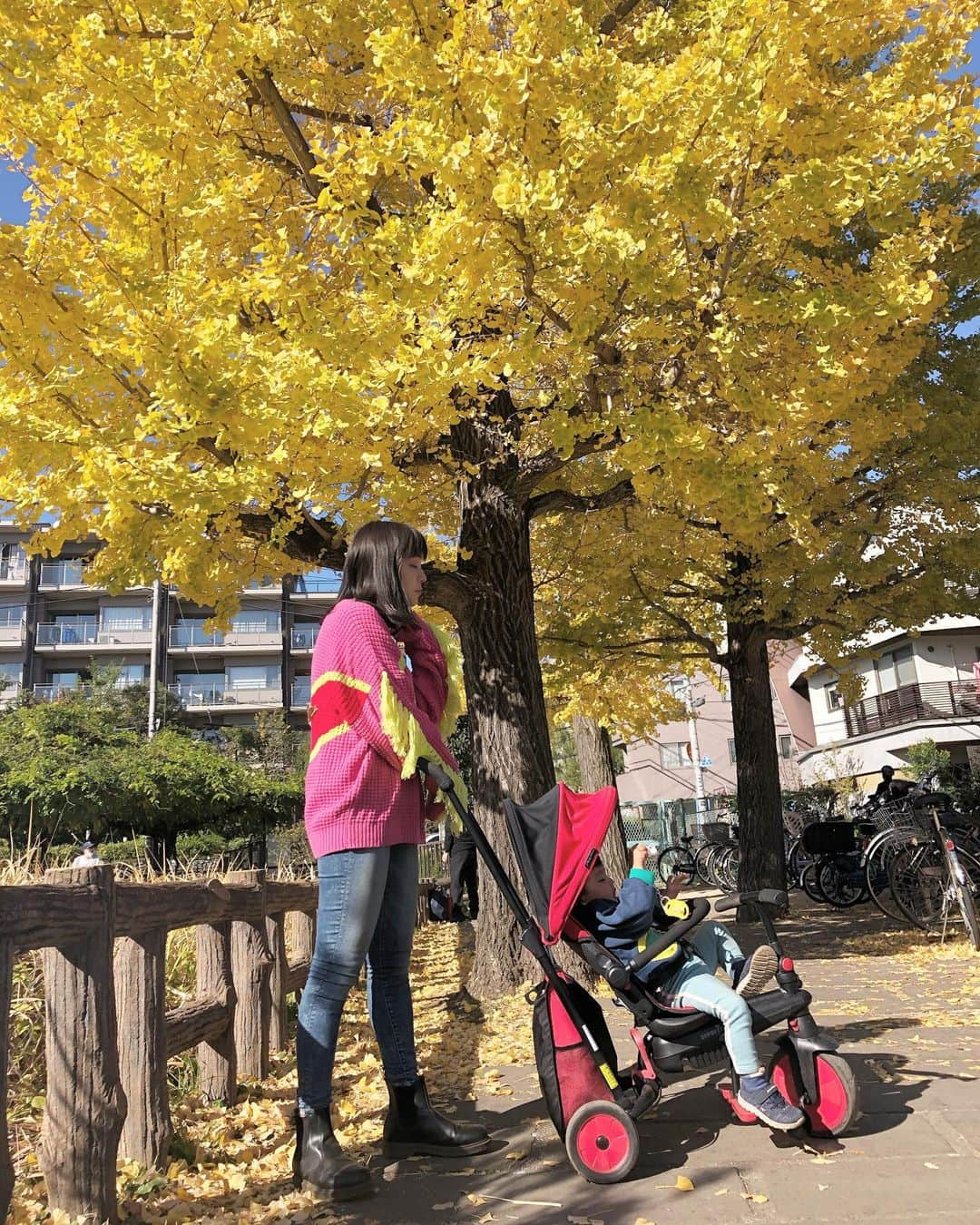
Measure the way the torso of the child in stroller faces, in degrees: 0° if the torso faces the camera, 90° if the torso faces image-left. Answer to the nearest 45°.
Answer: approximately 270°

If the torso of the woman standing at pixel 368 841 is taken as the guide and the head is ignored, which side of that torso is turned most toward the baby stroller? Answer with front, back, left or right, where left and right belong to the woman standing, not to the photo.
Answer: front

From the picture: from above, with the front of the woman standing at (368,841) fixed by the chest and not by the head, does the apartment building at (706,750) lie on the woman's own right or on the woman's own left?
on the woman's own left

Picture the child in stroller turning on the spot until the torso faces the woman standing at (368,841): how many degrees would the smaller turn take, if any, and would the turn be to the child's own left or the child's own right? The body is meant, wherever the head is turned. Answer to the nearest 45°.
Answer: approximately 135° to the child's own right

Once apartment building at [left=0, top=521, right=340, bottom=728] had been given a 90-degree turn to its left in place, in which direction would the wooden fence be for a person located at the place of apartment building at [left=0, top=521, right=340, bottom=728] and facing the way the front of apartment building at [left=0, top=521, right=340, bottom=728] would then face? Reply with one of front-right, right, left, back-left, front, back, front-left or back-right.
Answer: right

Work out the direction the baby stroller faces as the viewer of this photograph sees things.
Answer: facing to the right of the viewer

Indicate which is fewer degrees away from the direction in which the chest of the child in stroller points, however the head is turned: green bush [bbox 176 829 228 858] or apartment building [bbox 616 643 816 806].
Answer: the apartment building

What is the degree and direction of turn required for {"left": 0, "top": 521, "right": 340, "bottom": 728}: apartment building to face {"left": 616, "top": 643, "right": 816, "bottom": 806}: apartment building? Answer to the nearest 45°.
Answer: approximately 90° to its left

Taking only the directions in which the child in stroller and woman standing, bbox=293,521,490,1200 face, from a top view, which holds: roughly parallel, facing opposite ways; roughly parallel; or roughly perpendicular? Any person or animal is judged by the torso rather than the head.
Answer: roughly parallel

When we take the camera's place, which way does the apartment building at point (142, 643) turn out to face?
facing the viewer

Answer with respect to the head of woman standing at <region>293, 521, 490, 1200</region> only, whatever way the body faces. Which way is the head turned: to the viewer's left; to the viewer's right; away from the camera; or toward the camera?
to the viewer's right

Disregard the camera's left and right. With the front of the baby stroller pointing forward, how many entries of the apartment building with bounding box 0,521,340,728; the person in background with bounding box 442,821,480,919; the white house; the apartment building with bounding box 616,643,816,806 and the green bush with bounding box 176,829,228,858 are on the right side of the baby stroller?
0

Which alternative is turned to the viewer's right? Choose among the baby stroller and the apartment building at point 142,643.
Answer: the baby stroller

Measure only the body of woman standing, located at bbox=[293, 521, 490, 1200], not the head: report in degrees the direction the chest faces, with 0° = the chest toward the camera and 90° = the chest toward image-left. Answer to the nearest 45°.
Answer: approximately 270°

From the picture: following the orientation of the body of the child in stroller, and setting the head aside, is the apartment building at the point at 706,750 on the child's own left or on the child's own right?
on the child's own left

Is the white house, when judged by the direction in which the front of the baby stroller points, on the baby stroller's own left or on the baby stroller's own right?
on the baby stroller's own left

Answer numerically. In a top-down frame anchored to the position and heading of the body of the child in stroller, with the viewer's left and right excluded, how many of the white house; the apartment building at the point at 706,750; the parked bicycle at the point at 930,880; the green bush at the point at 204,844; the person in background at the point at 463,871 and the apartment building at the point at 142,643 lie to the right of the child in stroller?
0
